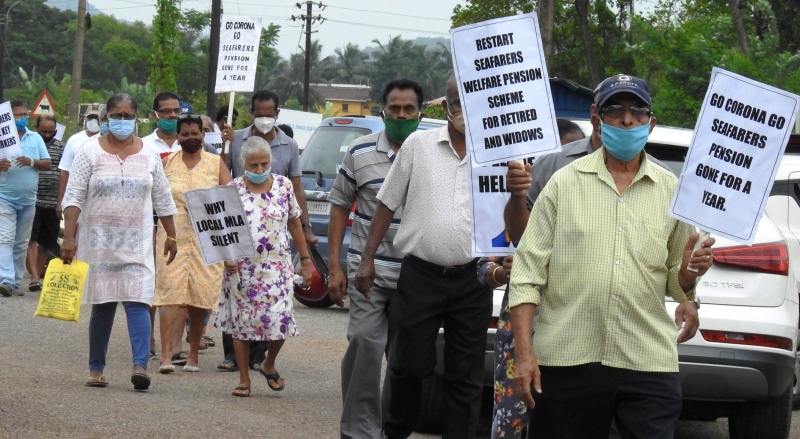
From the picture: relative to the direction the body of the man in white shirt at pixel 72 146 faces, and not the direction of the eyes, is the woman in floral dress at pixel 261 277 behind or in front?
in front

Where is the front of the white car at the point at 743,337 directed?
away from the camera

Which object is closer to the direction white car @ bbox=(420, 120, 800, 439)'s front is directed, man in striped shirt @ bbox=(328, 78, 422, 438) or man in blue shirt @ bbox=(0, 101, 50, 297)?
the man in blue shirt

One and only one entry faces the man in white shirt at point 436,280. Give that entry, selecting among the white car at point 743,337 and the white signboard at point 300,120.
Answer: the white signboard

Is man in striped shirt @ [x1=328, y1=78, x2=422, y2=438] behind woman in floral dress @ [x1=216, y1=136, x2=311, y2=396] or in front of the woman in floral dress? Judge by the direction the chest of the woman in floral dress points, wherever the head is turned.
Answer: in front

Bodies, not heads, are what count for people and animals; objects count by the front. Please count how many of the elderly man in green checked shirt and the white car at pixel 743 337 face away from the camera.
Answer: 1
